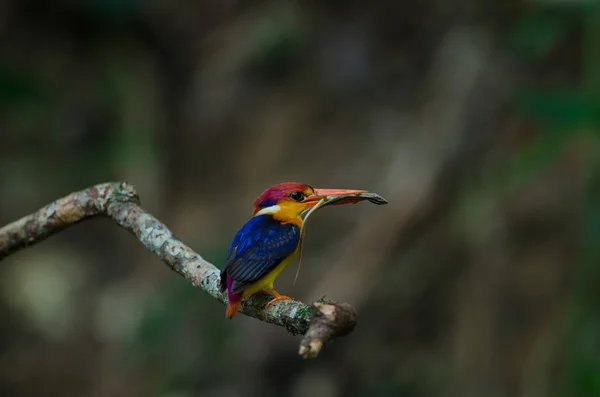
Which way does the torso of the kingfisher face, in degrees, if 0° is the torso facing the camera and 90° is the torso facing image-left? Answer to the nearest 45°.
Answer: approximately 270°
